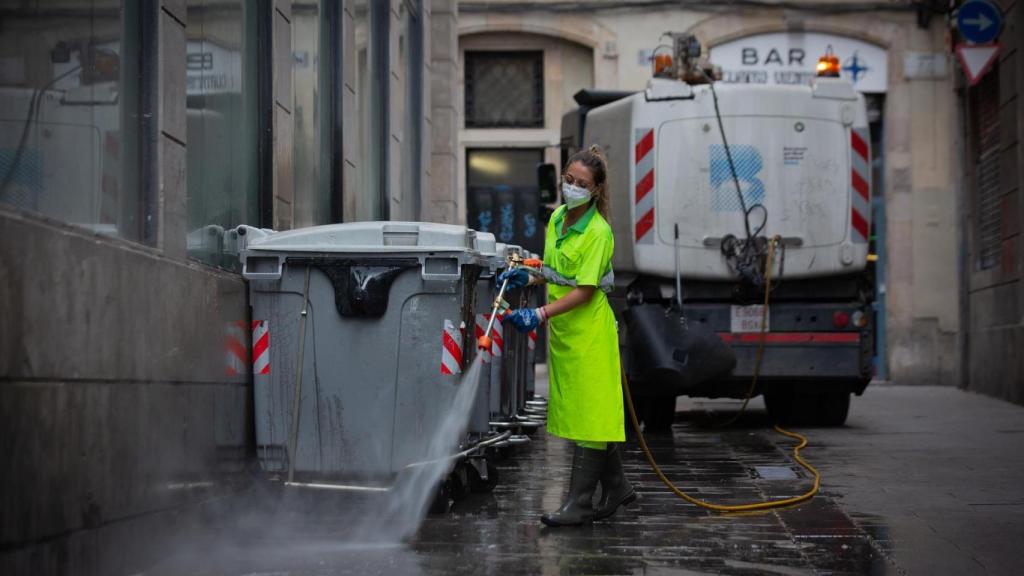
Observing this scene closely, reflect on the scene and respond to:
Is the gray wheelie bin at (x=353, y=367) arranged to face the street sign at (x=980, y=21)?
no

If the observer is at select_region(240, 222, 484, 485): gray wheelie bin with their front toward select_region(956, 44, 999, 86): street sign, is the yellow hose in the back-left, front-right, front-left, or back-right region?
front-right

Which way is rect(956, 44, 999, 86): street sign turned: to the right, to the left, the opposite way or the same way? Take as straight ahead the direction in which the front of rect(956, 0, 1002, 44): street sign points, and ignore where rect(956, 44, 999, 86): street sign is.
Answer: the same way

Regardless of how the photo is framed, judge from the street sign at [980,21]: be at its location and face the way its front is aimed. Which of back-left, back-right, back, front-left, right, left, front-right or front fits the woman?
front

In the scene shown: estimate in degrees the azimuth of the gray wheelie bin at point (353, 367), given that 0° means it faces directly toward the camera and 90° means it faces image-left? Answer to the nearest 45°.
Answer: approximately 0°

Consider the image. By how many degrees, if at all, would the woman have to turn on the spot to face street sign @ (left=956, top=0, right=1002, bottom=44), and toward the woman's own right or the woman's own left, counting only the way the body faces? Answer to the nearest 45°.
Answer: approximately 180°

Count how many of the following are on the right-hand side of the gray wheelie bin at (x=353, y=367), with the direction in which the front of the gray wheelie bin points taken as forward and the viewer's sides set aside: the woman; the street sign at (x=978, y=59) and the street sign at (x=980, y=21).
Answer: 0

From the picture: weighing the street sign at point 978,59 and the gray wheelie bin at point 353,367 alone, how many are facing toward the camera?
2

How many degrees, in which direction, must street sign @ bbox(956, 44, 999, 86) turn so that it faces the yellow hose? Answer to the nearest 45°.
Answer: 0° — it already faces it

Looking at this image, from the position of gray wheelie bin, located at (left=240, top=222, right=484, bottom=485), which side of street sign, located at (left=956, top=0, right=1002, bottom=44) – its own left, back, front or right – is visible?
front

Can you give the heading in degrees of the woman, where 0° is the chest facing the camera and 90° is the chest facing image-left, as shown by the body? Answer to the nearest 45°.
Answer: approximately 45°

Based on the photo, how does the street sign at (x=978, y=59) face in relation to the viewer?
toward the camera

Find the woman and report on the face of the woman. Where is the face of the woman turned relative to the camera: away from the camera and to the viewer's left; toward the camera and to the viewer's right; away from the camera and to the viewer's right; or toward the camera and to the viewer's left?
toward the camera and to the viewer's left

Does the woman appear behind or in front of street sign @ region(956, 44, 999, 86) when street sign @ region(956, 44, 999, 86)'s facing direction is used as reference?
in front
